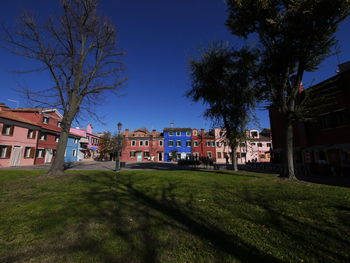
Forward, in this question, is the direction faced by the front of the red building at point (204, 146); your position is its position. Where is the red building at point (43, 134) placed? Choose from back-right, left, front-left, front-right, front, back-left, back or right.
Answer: front-right

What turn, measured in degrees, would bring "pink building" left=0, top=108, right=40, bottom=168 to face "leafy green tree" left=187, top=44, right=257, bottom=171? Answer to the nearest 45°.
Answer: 0° — it already faces it

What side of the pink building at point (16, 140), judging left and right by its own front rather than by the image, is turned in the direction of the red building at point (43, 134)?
left

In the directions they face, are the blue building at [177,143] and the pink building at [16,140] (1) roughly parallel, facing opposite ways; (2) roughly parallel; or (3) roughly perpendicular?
roughly perpendicular

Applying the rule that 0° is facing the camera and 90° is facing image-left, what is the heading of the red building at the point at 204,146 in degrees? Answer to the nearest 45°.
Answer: approximately 0°

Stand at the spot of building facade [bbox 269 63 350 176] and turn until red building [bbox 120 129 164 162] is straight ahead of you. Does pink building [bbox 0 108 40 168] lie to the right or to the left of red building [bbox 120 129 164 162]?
left

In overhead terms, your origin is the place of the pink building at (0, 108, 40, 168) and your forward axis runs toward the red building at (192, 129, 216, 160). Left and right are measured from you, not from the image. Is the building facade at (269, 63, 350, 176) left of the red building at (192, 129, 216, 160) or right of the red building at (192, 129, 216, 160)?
right

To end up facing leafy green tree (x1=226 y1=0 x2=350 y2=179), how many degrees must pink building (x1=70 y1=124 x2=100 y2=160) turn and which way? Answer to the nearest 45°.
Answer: approximately 45° to its right

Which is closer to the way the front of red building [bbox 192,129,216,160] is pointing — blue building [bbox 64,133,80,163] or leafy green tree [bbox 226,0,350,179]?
the leafy green tree

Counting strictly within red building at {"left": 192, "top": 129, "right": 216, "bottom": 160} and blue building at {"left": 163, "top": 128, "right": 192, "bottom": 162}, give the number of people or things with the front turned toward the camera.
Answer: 2

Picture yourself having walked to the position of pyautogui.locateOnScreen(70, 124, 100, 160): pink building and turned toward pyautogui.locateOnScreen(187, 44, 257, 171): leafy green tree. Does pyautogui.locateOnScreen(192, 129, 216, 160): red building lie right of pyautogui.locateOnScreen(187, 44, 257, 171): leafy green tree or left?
left

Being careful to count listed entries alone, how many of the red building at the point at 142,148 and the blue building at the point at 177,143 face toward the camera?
2

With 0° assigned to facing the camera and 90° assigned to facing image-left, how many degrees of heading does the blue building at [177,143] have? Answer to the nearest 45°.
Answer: approximately 0°

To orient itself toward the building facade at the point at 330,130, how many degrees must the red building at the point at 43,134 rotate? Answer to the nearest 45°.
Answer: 0° — it already faces it
